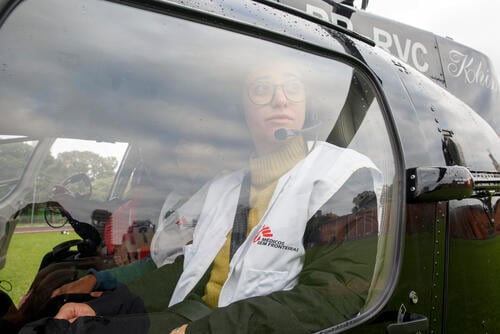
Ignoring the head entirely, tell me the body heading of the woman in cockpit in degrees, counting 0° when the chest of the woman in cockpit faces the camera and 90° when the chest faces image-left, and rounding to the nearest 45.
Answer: approximately 45°
